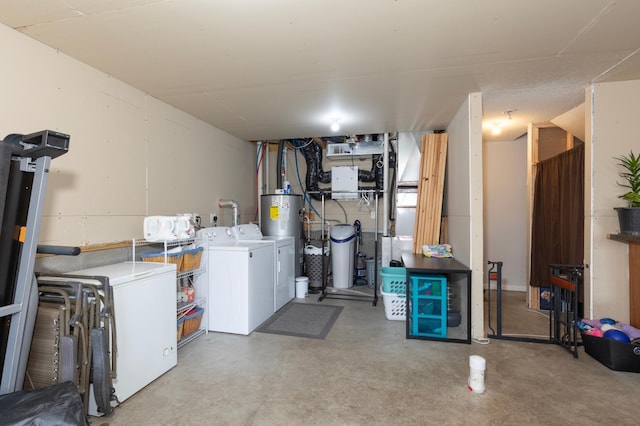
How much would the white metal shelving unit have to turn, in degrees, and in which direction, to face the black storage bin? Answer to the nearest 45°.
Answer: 0° — it already faces it

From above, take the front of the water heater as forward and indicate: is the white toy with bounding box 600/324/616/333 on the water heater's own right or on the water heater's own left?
on the water heater's own left

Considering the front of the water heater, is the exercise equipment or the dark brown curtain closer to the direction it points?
the exercise equipment

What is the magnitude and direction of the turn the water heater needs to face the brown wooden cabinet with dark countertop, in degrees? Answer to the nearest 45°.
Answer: approximately 45° to its left

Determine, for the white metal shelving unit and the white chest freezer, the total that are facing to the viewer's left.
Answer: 0

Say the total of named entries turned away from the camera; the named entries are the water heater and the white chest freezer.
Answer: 0

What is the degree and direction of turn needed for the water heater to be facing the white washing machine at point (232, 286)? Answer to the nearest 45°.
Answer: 0° — it already faces it

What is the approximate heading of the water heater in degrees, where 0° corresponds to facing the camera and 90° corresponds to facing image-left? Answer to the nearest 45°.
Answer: approximately 0°

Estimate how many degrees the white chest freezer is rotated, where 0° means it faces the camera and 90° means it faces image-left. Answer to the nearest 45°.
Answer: approximately 315°

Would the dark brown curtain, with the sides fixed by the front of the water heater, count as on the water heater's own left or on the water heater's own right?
on the water heater's own left
